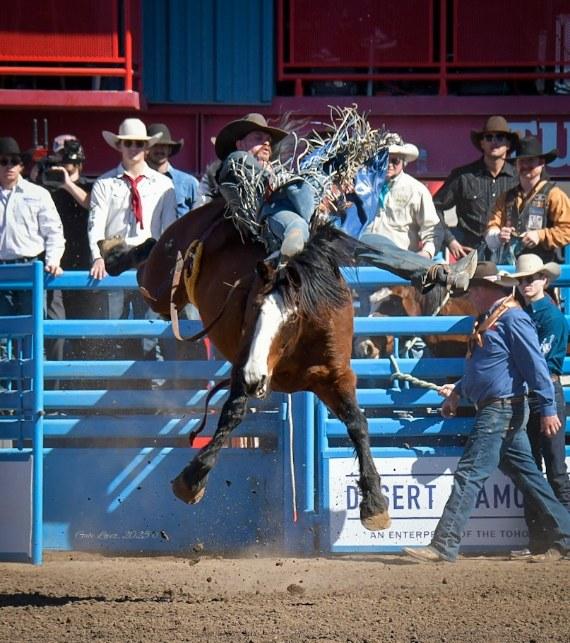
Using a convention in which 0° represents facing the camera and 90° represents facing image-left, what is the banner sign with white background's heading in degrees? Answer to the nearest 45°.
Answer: approximately 0°

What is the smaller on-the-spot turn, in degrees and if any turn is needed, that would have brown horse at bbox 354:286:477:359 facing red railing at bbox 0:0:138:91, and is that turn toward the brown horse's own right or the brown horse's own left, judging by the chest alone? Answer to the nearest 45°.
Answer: approximately 45° to the brown horse's own right

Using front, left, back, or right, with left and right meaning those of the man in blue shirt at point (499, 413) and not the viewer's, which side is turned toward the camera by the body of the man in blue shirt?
left

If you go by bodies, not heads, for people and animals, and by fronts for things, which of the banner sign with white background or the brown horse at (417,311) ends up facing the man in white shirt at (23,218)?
the brown horse

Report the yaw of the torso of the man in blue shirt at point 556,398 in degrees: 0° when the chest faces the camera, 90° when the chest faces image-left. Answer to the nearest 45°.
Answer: approximately 45°

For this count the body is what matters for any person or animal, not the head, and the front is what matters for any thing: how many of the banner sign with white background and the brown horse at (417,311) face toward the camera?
1

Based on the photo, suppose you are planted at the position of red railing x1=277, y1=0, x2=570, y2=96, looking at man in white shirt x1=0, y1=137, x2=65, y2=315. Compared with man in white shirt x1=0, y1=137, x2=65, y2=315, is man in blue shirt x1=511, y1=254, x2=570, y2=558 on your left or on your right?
left

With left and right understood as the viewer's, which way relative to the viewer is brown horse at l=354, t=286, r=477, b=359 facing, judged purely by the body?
facing to the left of the viewer

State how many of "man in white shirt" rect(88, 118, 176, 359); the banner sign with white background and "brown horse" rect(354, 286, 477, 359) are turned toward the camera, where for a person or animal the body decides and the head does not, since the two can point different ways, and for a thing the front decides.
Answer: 2

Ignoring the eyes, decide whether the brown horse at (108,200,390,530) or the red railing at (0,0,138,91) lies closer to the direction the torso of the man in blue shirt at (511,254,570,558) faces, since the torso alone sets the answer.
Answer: the brown horse
